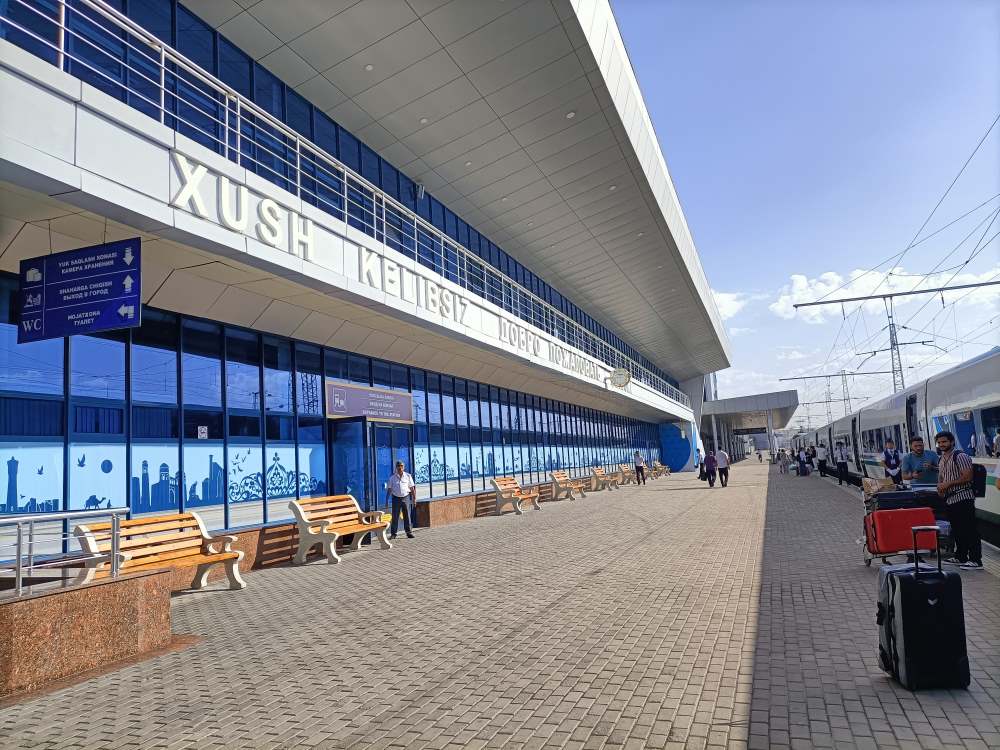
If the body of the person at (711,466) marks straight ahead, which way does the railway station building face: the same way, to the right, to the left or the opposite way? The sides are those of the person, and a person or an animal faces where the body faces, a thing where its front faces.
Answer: to the right

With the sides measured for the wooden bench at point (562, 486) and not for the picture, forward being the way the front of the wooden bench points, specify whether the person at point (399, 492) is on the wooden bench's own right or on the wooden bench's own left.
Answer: on the wooden bench's own right

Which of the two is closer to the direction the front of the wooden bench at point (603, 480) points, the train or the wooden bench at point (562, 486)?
the train

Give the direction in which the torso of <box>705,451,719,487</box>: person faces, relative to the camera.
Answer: away from the camera

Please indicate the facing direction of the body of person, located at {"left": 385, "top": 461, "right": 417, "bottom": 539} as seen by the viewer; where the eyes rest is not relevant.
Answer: toward the camera

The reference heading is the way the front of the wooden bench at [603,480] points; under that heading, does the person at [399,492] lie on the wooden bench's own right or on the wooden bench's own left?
on the wooden bench's own right

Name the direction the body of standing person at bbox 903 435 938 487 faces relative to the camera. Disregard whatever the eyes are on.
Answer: toward the camera

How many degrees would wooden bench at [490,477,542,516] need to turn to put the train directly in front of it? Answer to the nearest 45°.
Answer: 0° — it already faces it

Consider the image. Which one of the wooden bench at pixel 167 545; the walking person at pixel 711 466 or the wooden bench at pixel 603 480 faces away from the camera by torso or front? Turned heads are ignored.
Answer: the walking person

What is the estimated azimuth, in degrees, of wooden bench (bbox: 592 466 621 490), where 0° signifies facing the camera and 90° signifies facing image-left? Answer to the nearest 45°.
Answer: approximately 315°

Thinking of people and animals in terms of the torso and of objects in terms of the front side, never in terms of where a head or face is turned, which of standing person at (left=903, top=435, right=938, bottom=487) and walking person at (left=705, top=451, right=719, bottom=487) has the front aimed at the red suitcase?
standing person at (left=903, top=435, right=938, bottom=487)

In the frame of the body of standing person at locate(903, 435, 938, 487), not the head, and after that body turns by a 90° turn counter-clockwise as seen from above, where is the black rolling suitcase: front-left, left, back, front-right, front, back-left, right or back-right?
right

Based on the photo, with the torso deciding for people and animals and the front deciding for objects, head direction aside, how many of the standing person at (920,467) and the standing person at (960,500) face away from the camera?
0

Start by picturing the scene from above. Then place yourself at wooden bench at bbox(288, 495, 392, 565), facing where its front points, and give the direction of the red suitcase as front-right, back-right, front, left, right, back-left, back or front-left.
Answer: front

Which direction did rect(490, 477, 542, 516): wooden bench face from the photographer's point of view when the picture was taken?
facing the viewer and to the right of the viewer

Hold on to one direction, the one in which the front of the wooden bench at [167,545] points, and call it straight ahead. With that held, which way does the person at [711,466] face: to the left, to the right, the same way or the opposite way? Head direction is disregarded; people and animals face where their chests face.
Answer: to the left
